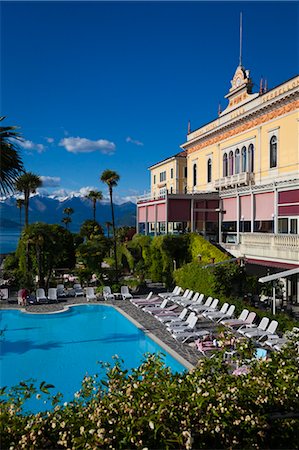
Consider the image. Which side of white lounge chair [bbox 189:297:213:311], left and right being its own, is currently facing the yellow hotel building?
back

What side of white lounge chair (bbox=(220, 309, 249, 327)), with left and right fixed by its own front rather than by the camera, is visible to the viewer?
left

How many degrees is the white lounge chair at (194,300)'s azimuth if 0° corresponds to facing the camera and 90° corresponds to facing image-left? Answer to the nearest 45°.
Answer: approximately 45°

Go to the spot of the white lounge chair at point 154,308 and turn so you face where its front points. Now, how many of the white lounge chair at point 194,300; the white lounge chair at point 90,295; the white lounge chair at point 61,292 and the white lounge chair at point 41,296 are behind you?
1

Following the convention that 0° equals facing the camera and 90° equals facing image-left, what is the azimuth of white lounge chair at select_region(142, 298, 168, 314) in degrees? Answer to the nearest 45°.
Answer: approximately 90°

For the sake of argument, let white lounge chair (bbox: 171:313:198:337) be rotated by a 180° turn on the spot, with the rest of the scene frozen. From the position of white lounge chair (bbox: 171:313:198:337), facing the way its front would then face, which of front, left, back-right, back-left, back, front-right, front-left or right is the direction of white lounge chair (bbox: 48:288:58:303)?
left

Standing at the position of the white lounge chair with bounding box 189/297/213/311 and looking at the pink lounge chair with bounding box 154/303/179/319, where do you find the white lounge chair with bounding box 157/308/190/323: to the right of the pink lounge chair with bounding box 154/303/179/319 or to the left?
left

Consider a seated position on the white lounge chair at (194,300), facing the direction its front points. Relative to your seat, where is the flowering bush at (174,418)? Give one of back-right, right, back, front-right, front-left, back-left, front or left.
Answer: front-left

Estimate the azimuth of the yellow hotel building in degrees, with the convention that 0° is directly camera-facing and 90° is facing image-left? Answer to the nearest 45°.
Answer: approximately 45°

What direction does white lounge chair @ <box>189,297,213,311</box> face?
to the viewer's left

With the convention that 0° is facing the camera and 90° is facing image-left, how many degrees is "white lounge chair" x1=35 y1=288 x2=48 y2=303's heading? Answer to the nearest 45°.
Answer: approximately 0°

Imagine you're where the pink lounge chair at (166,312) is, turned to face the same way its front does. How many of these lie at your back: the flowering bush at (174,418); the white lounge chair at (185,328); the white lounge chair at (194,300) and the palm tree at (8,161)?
1

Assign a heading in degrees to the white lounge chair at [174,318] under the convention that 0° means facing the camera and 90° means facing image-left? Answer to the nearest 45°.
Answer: approximately 90°

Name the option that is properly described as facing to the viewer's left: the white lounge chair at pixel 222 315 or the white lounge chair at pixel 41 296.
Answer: the white lounge chair at pixel 222 315

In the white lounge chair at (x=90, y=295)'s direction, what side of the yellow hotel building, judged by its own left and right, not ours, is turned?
front

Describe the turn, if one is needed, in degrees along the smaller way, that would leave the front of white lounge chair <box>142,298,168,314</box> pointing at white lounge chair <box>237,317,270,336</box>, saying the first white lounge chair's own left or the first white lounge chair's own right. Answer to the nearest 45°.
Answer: approximately 135° to the first white lounge chair's own left

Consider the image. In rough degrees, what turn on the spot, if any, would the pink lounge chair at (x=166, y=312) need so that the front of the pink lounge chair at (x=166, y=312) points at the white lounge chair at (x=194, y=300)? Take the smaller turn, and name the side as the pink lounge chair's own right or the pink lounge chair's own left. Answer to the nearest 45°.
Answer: approximately 180°
